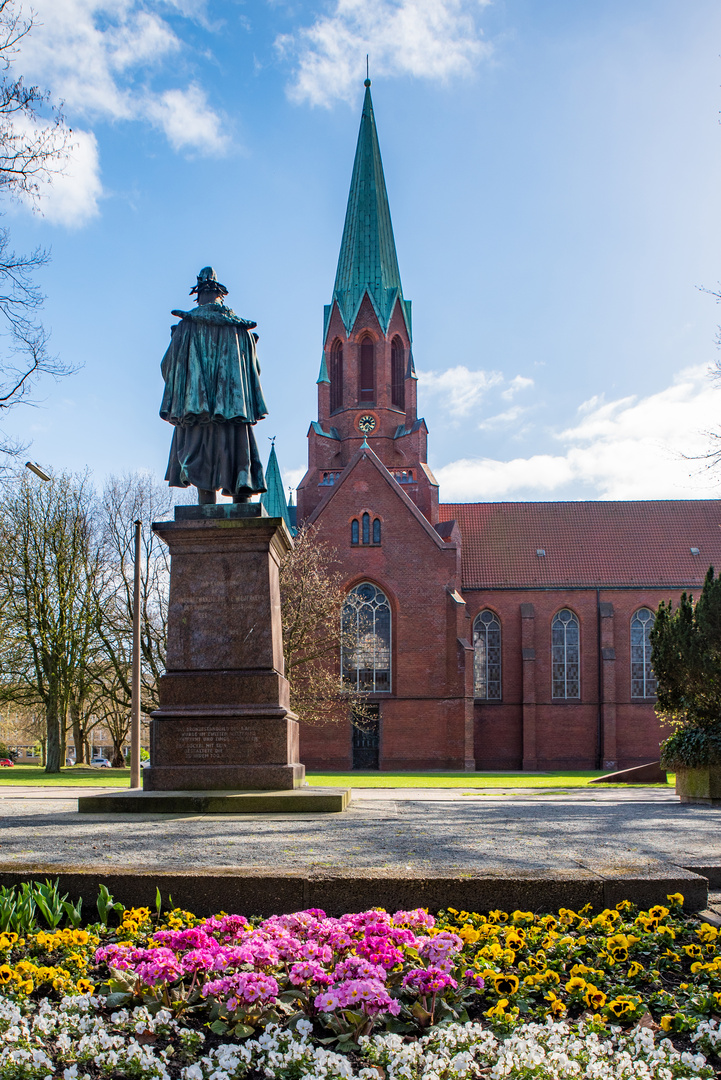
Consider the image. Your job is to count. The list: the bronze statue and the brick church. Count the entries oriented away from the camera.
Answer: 1

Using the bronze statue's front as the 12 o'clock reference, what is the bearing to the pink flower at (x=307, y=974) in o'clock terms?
The pink flower is roughly at 6 o'clock from the bronze statue.

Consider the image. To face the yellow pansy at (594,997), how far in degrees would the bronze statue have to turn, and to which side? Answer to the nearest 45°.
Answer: approximately 180°

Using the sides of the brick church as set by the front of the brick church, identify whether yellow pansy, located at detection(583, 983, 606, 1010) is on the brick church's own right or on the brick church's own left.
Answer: on the brick church's own left

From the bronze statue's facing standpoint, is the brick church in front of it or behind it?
in front

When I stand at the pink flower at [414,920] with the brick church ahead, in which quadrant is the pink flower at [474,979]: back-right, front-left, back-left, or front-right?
back-right

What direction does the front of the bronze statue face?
away from the camera
